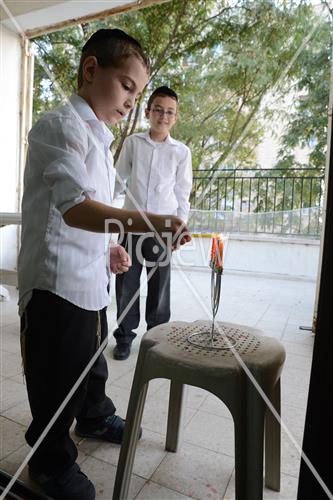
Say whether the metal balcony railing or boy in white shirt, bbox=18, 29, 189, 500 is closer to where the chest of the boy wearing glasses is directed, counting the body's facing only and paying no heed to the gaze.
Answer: the boy in white shirt

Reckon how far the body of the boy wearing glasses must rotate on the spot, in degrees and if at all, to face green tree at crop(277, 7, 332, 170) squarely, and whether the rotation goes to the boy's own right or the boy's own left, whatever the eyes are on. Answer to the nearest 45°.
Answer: approximately 135° to the boy's own left

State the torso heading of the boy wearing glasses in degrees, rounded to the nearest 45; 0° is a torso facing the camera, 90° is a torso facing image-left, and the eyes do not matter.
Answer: approximately 0°

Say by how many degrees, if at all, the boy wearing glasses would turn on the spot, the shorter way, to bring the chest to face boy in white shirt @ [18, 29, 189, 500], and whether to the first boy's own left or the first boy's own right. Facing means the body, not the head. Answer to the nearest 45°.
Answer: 0° — they already face them

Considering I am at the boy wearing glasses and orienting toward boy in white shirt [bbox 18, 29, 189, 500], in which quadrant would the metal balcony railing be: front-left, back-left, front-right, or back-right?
back-left

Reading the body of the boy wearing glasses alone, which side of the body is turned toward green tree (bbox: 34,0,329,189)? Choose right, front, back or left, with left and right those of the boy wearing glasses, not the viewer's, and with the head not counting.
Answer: back

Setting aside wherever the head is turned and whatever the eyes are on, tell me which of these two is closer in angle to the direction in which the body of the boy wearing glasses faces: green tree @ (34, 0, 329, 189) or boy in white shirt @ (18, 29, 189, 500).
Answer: the boy in white shirt

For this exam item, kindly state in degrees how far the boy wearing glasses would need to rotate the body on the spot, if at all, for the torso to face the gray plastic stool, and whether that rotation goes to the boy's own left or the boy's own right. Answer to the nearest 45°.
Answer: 0° — they already face it
